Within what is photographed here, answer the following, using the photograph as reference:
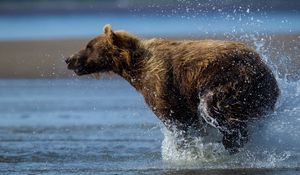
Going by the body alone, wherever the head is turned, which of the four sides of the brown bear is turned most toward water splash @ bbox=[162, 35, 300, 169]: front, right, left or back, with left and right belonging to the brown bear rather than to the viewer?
back

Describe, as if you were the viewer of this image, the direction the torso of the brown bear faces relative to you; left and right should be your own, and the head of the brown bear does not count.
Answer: facing to the left of the viewer
